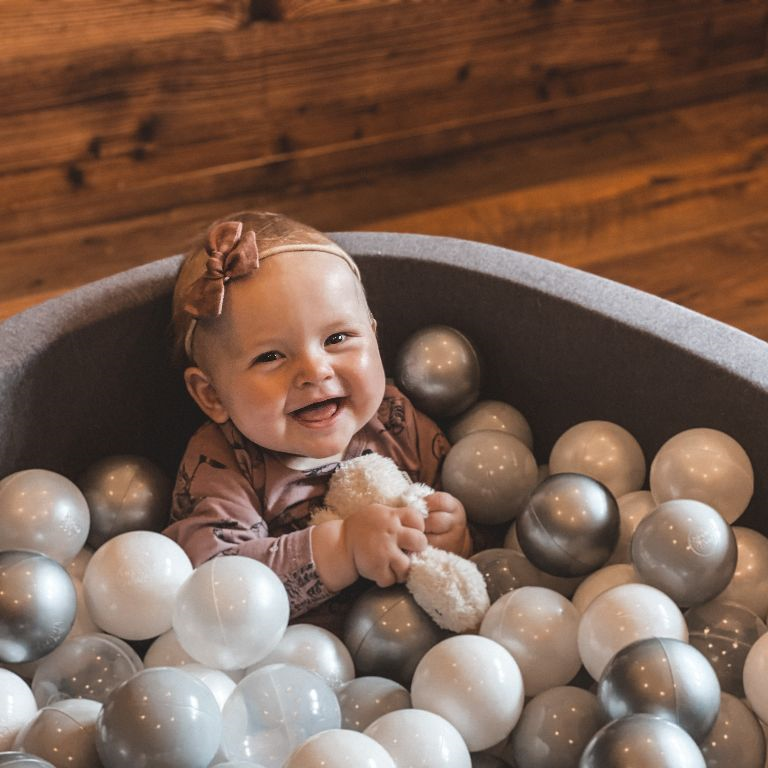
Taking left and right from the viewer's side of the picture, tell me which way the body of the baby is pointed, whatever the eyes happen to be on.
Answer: facing the viewer and to the right of the viewer

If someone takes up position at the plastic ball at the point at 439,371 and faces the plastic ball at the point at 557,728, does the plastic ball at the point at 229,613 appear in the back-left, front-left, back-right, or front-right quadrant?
front-right

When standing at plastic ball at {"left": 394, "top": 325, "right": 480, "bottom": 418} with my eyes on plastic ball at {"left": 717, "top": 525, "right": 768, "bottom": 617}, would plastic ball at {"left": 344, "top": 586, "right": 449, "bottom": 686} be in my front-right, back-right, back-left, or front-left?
front-right
